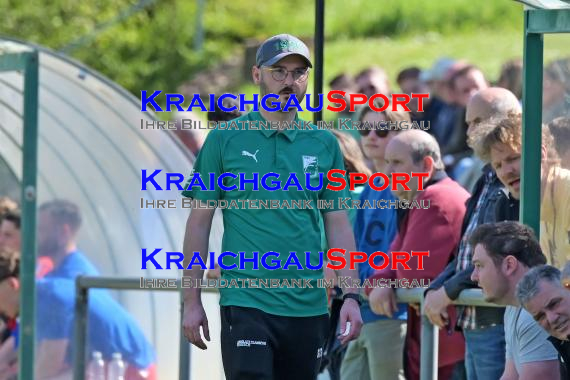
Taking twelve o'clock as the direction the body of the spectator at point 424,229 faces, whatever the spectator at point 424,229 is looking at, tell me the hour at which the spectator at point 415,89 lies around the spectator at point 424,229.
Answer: the spectator at point 415,89 is roughly at 3 o'clock from the spectator at point 424,229.

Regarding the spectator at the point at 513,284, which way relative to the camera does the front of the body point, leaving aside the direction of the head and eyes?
to the viewer's left

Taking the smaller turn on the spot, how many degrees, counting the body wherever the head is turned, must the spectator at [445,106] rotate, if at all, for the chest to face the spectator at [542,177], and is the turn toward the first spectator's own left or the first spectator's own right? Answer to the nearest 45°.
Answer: approximately 90° to the first spectator's own left

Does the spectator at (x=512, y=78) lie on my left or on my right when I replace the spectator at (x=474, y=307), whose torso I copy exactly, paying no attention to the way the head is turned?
on my right

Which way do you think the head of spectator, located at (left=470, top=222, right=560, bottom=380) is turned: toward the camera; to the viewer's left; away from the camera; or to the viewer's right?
to the viewer's left

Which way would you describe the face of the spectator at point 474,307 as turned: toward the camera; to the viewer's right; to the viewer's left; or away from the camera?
to the viewer's left

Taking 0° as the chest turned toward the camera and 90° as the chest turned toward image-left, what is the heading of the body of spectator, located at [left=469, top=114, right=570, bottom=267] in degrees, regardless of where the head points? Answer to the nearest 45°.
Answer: approximately 45°
